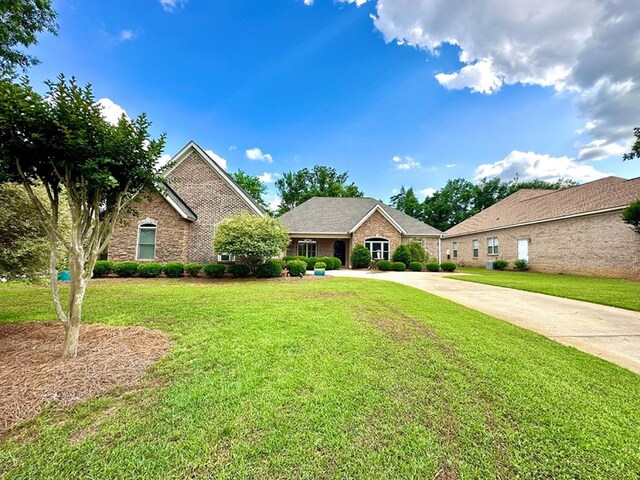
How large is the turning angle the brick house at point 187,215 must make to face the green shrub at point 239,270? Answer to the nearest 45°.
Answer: approximately 45° to its left

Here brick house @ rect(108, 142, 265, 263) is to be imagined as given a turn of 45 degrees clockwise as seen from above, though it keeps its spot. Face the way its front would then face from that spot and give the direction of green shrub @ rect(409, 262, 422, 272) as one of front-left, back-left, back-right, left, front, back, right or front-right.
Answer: back-left

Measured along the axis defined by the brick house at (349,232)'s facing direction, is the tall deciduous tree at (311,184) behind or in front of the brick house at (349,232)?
behind

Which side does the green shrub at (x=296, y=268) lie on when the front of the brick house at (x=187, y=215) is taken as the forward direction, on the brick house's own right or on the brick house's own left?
on the brick house's own left

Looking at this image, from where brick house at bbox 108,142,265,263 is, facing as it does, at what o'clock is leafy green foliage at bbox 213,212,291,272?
The leafy green foliage is roughly at 11 o'clock from the brick house.

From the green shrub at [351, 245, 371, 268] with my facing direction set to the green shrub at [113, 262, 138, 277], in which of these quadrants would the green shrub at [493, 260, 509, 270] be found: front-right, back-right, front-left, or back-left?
back-left

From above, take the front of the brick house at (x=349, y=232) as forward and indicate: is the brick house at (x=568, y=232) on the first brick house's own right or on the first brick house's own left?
on the first brick house's own left

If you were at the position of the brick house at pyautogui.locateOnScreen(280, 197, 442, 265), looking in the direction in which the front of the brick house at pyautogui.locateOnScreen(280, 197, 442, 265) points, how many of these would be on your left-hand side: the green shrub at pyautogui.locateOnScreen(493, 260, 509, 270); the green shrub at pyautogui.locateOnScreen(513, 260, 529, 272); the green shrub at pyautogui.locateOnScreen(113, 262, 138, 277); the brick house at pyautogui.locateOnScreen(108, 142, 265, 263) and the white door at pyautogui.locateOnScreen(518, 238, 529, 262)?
3

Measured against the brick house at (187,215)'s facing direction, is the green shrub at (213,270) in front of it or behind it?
in front

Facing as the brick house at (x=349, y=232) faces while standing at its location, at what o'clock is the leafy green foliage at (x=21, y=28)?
The leafy green foliage is roughly at 1 o'clock from the brick house.

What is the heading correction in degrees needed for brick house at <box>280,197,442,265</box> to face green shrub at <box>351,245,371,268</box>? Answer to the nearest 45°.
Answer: approximately 45° to its left

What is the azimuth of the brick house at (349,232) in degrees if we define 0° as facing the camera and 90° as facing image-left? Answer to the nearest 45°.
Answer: approximately 0°

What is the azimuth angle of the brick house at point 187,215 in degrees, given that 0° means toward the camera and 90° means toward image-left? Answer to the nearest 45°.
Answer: approximately 0°

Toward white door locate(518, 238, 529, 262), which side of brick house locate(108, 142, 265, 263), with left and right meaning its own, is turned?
left

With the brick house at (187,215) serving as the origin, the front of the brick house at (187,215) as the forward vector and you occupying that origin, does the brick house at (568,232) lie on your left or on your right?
on your left
